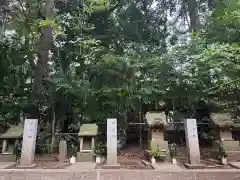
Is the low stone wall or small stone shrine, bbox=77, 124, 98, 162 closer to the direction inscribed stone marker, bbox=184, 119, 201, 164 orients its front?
the low stone wall

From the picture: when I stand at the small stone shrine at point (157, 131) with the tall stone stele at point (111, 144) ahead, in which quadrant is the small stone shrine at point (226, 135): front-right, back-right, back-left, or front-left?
back-left

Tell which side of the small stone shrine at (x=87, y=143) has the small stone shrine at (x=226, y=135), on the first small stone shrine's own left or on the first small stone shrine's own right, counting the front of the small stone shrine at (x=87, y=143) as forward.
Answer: on the first small stone shrine's own left

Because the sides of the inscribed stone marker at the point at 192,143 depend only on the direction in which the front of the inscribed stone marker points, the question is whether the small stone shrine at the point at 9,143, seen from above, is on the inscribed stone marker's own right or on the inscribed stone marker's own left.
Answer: on the inscribed stone marker's own right

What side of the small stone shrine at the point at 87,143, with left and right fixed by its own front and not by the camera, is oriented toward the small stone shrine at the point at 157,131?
left

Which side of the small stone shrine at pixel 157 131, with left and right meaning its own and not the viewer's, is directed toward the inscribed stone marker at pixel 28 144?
right

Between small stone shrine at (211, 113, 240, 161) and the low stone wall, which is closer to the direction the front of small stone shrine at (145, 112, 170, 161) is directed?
the low stone wall

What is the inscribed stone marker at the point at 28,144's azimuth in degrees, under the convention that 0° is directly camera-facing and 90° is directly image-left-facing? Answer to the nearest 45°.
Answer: approximately 0°

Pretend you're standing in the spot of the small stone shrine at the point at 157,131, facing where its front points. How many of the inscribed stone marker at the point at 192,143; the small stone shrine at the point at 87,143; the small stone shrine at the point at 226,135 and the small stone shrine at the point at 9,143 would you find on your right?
2
